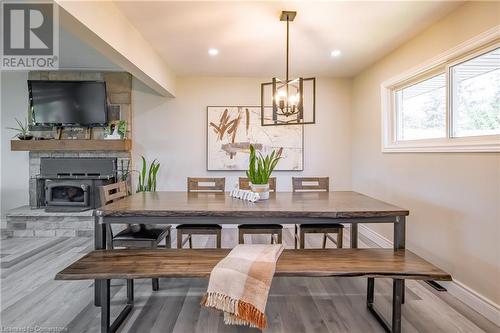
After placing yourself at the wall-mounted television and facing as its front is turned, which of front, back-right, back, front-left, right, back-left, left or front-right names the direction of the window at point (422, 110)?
front-left

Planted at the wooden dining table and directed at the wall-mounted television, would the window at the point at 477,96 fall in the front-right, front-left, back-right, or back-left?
back-right

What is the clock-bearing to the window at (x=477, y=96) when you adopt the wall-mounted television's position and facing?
The window is roughly at 11 o'clock from the wall-mounted television.

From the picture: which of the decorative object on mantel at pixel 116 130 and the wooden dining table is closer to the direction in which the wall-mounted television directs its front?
the wooden dining table

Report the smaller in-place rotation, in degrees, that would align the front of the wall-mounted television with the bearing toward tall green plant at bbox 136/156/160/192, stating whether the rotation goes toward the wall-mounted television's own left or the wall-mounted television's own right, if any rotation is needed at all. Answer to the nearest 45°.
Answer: approximately 45° to the wall-mounted television's own left

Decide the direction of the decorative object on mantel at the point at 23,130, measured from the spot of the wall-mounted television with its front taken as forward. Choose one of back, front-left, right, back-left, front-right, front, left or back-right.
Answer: back-right

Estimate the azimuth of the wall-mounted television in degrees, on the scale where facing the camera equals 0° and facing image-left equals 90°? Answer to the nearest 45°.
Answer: approximately 0°

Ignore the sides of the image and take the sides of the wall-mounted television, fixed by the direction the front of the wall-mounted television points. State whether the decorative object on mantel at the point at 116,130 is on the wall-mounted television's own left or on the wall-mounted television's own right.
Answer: on the wall-mounted television's own left

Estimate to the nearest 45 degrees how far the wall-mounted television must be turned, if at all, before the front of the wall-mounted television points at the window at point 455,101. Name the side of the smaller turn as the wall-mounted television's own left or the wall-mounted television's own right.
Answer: approximately 45° to the wall-mounted television's own left
